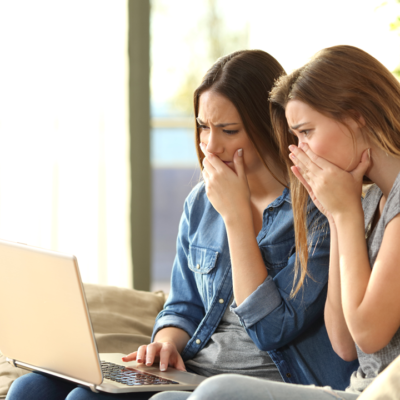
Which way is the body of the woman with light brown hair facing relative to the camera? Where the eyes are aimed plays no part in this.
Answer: to the viewer's left

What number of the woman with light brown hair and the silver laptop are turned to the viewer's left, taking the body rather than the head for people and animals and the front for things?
1

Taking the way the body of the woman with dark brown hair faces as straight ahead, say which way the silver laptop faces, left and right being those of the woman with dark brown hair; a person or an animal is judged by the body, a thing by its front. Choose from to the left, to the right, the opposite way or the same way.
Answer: the opposite way

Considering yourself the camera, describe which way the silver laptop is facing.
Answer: facing away from the viewer and to the right of the viewer
